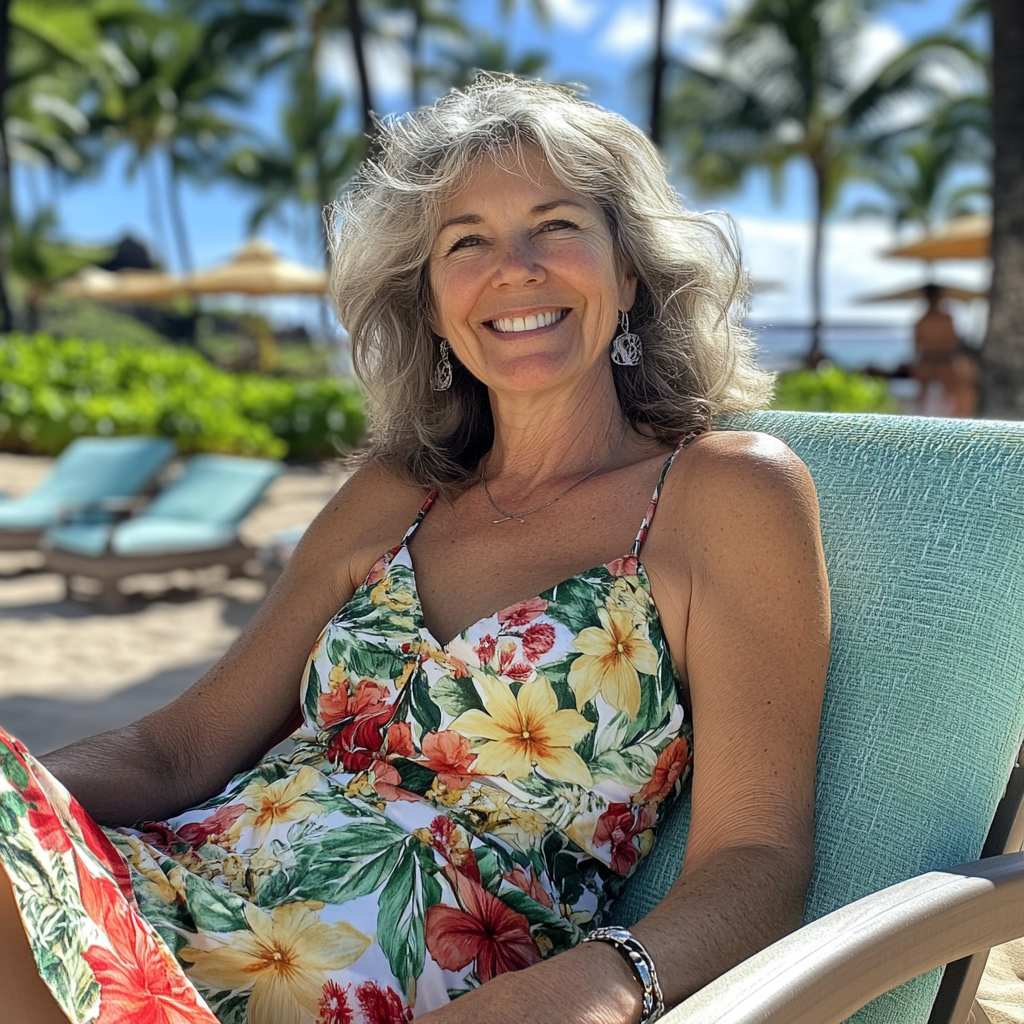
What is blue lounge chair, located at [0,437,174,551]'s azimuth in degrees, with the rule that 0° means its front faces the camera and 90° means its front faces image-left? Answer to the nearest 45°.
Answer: approximately 45°

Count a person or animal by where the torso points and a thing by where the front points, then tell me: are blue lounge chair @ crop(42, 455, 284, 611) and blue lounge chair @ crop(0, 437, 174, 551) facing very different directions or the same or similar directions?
same or similar directions

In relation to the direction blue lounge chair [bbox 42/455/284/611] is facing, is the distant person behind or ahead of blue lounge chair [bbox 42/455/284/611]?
behind

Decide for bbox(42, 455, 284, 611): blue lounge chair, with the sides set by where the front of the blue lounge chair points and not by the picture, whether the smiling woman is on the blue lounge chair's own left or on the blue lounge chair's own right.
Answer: on the blue lounge chair's own left

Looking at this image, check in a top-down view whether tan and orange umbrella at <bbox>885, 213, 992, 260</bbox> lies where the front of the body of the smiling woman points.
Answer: no

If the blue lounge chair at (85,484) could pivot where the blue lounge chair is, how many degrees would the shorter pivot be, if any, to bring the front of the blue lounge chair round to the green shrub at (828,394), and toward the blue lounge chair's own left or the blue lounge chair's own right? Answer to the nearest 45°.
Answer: approximately 135° to the blue lounge chair's own left

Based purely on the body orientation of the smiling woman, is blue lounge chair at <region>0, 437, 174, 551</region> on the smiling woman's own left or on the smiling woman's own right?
on the smiling woman's own right

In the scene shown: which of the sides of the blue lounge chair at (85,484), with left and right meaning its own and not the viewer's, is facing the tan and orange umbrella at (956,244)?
back

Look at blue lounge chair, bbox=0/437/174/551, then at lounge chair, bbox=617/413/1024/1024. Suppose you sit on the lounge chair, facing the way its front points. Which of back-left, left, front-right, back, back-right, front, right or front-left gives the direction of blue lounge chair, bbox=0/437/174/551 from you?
right

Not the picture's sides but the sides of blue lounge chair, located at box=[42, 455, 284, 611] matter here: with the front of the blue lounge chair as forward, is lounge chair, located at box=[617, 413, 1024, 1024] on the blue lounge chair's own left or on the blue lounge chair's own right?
on the blue lounge chair's own left

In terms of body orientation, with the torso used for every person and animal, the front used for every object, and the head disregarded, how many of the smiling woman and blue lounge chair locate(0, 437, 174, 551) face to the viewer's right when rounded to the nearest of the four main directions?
0

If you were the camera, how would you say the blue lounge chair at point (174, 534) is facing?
facing the viewer and to the left of the viewer

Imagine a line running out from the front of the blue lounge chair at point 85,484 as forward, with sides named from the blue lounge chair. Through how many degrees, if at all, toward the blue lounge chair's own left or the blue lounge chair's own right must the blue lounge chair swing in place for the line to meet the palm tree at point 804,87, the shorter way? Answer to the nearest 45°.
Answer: approximately 180°

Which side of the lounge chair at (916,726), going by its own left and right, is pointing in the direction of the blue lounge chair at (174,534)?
right

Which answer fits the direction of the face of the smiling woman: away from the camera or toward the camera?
toward the camera

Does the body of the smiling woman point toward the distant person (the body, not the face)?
no

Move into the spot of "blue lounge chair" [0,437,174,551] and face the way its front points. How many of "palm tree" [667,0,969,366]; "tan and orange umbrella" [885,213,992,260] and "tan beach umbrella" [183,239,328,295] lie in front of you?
0
